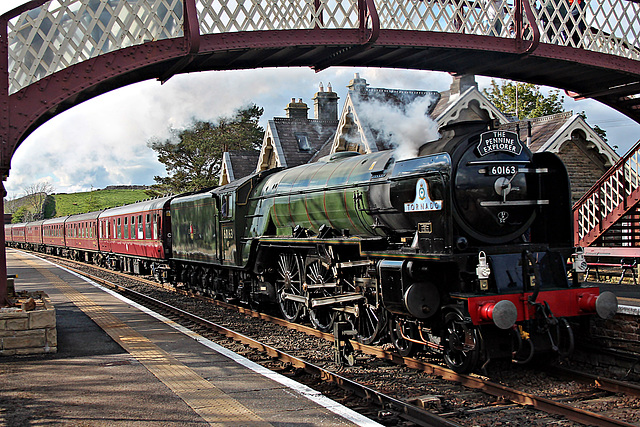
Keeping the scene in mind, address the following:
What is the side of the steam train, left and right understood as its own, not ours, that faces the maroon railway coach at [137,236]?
back

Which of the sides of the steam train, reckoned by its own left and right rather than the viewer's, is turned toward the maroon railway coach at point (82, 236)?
back
